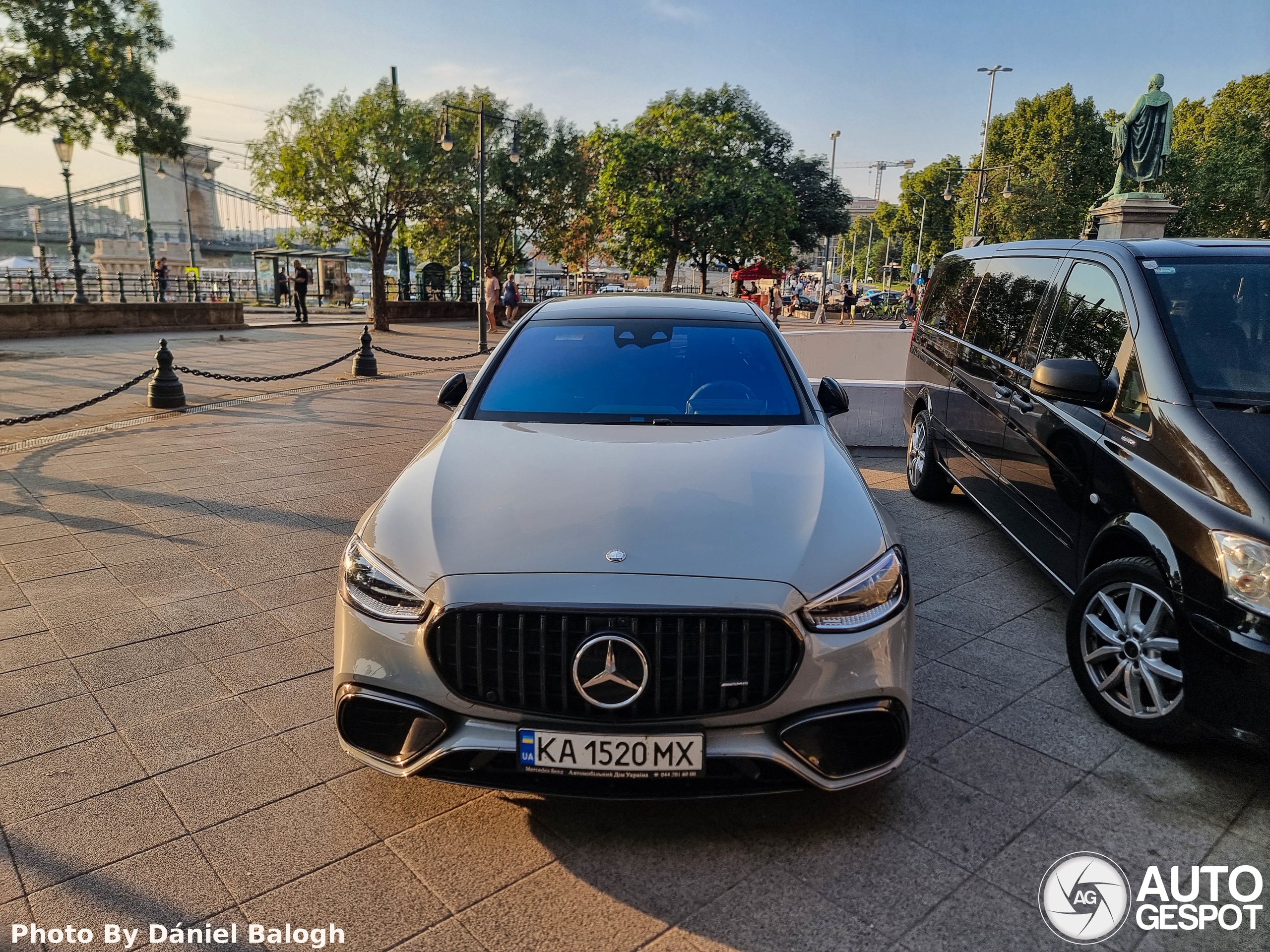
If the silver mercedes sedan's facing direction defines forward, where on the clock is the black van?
The black van is roughly at 8 o'clock from the silver mercedes sedan.

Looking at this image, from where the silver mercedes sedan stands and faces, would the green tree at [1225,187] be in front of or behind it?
behind

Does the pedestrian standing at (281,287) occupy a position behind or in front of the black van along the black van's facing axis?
behind

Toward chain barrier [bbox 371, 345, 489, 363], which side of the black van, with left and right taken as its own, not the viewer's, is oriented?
back

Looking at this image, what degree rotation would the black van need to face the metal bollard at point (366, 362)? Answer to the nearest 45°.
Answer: approximately 180°

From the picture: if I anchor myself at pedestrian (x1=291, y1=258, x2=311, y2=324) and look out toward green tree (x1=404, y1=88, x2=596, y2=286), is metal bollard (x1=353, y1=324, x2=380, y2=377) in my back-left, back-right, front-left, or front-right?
back-right

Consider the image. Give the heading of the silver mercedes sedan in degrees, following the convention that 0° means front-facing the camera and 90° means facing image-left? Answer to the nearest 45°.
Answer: approximately 0°

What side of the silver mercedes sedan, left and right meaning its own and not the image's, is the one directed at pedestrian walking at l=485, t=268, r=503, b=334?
back

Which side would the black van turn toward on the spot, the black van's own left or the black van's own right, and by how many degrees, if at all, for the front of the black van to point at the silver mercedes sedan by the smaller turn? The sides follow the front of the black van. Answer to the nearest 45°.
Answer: approximately 90° to the black van's own right

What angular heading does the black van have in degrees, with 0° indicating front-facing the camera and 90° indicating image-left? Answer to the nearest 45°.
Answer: approximately 315°
